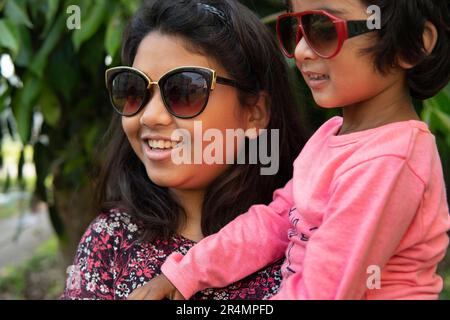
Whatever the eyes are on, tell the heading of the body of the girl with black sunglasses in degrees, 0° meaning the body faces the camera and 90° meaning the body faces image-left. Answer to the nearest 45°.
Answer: approximately 45°

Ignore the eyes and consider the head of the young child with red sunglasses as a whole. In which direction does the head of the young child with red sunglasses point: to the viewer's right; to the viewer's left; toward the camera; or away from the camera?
to the viewer's left

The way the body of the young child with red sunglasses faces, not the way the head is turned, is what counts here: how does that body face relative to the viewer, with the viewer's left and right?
facing the viewer and to the left of the viewer
